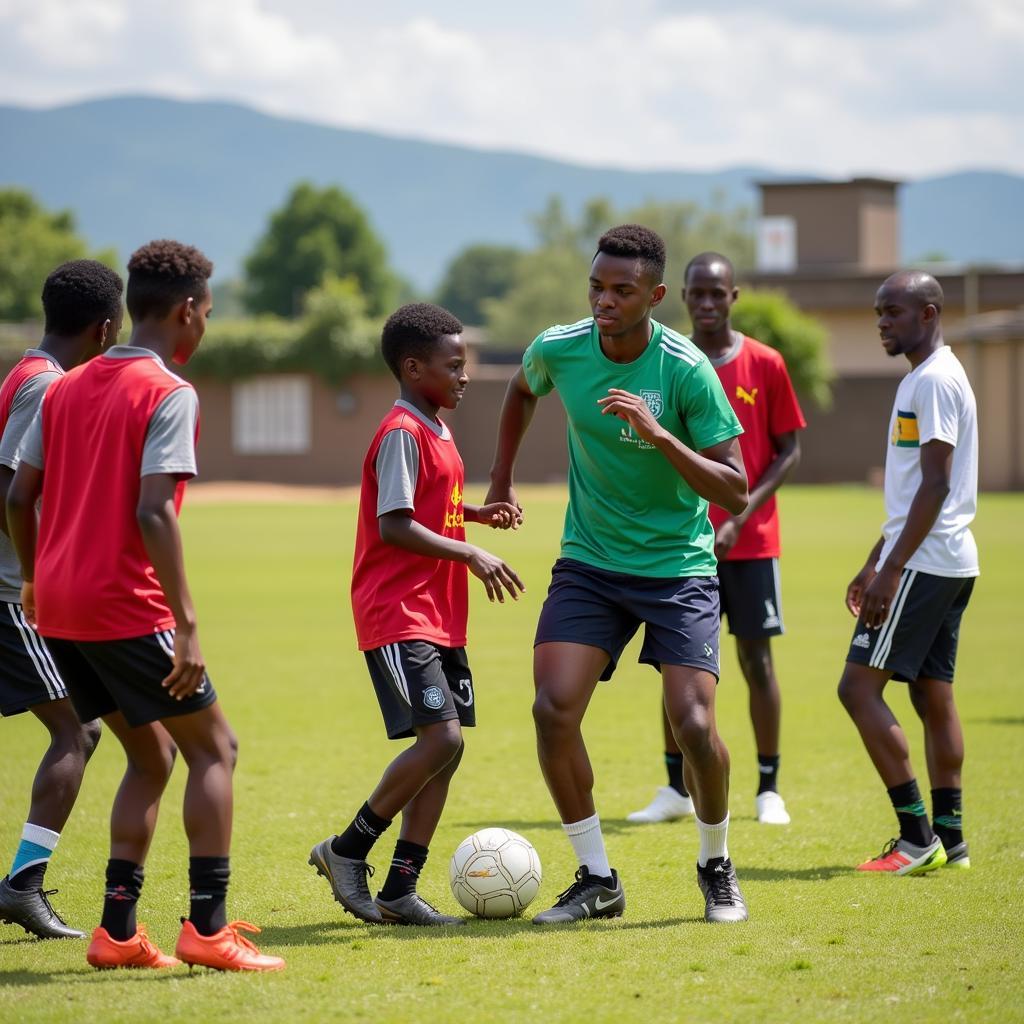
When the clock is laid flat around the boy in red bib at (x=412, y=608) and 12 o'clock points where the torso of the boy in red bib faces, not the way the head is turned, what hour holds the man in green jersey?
The man in green jersey is roughly at 12 o'clock from the boy in red bib.

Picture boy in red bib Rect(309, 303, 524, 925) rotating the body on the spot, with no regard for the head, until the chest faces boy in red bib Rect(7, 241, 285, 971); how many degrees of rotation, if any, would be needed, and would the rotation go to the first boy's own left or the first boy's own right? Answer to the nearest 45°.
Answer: approximately 135° to the first boy's own right

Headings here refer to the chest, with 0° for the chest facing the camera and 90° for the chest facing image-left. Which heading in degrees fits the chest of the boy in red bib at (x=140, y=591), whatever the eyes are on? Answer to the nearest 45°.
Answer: approximately 225°

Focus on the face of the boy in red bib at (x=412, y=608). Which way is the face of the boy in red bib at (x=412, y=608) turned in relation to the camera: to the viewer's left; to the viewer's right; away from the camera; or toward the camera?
to the viewer's right

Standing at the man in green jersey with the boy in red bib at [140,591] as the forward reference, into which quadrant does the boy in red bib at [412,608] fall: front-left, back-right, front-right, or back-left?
front-right

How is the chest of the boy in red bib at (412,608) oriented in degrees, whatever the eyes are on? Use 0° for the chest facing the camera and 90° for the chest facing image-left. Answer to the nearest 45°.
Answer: approximately 270°

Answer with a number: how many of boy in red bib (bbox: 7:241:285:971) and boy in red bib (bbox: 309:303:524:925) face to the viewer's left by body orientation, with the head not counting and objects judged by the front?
0

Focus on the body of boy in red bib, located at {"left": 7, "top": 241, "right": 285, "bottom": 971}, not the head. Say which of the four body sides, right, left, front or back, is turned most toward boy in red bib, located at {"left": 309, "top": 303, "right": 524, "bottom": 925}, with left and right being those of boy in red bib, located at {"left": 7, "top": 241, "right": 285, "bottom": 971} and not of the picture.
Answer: front

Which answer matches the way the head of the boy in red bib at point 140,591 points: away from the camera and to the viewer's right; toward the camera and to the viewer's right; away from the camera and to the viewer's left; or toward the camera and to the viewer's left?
away from the camera and to the viewer's right
